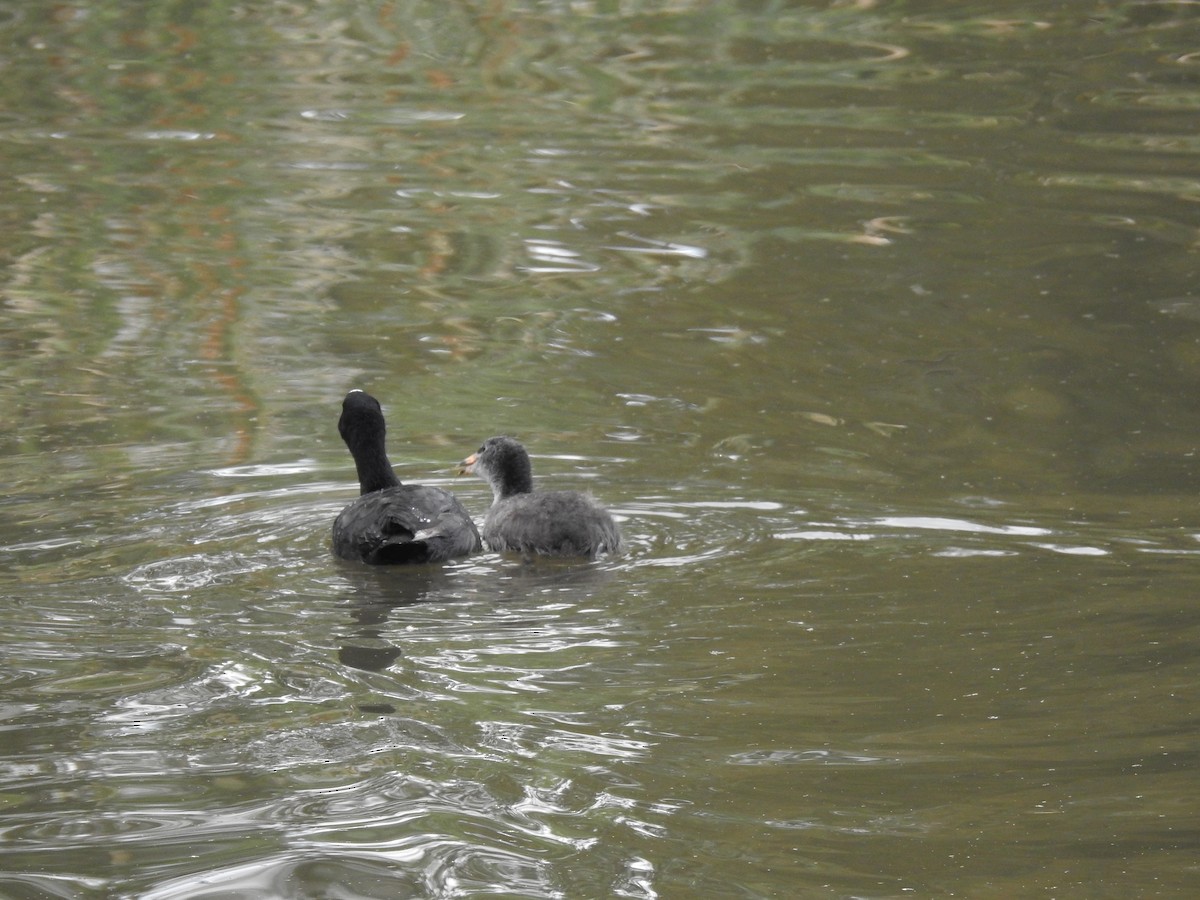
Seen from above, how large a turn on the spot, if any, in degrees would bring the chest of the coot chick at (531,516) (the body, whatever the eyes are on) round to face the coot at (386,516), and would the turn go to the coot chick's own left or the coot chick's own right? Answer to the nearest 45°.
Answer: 0° — it already faces it

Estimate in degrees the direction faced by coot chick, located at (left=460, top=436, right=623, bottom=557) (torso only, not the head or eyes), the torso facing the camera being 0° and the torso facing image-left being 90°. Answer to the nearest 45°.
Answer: approximately 90°
